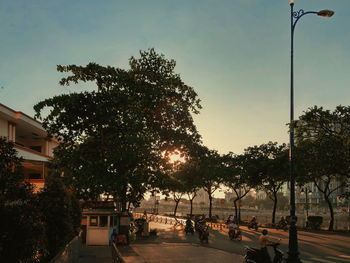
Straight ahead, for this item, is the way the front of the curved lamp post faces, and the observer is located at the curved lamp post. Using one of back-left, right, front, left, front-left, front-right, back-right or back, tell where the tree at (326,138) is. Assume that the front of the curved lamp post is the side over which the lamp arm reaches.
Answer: left

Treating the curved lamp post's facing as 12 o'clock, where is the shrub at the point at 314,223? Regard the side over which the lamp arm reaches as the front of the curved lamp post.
The shrub is roughly at 9 o'clock from the curved lamp post.

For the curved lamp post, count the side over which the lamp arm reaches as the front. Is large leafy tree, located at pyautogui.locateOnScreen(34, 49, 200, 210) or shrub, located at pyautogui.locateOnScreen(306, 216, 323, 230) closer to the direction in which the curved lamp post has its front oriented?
the shrub

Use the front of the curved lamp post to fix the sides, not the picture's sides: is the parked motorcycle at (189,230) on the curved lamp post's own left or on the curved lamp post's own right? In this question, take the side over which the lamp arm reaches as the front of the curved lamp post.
on the curved lamp post's own left

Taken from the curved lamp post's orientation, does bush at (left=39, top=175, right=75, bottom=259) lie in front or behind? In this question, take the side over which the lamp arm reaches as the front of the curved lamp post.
behind

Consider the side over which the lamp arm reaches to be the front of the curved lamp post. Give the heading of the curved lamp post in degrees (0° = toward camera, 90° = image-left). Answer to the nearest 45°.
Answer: approximately 270°

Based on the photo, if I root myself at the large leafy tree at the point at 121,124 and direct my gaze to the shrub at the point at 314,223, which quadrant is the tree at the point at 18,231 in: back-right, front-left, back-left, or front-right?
back-right
